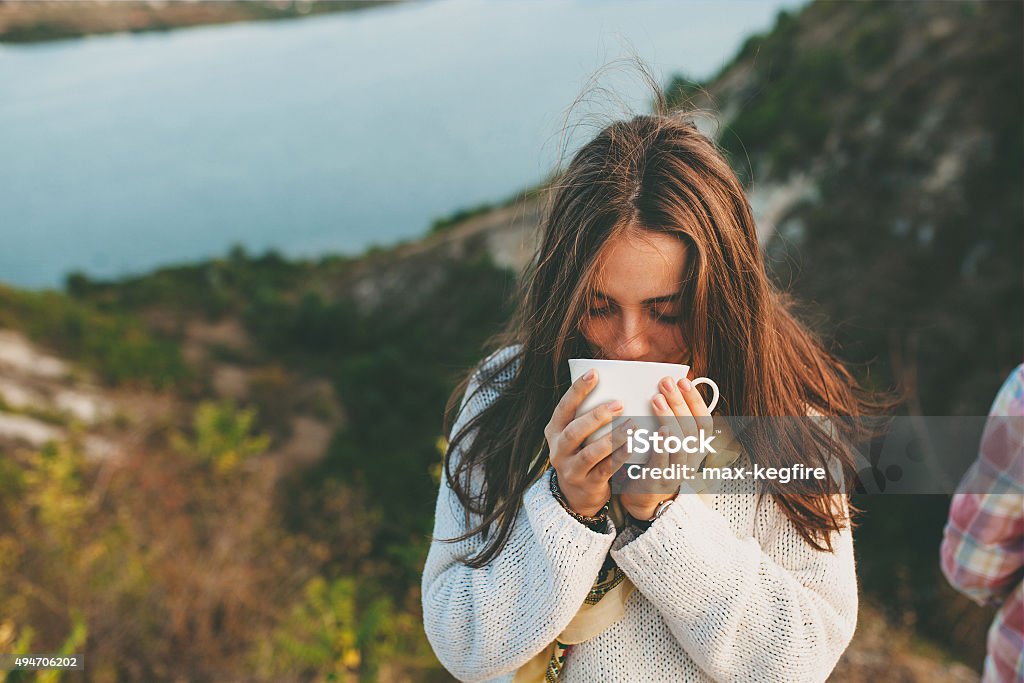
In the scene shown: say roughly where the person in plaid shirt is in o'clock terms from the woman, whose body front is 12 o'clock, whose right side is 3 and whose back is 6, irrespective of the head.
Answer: The person in plaid shirt is roughly at 8 o'clock from the woman.

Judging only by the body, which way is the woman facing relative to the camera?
toward the camera
